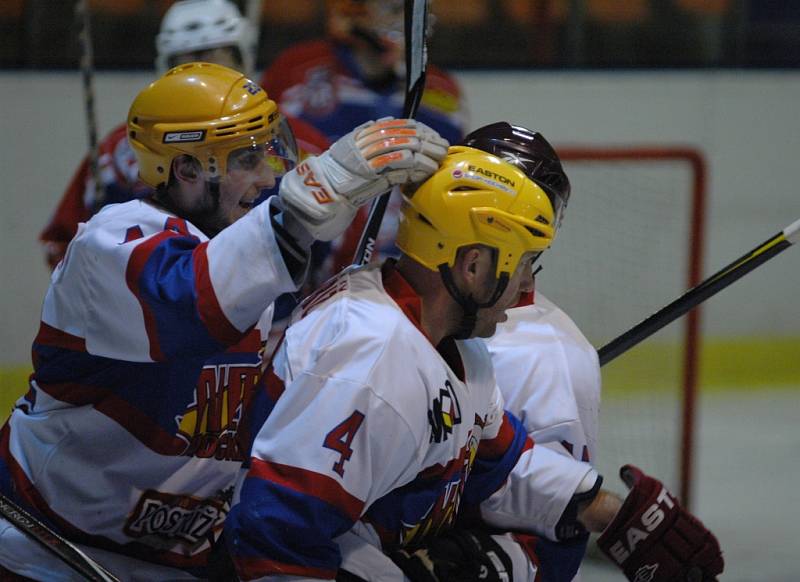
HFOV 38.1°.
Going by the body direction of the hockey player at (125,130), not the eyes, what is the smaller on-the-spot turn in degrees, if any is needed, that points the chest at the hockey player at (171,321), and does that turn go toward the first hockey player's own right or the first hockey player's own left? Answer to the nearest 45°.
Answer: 0° — they already face them

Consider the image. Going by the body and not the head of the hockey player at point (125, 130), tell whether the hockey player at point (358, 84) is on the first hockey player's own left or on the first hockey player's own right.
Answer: on the first hockey player's own left

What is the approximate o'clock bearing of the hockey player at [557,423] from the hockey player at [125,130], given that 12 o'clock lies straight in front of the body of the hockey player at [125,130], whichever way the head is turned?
the hockey player at [557,423] is roughly at 11 o'clock from the hockey player at [125,130].

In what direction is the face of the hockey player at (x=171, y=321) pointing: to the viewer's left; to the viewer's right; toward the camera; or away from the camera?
to the viewer's right

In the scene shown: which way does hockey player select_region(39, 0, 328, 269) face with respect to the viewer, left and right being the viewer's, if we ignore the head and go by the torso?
facing the viewer

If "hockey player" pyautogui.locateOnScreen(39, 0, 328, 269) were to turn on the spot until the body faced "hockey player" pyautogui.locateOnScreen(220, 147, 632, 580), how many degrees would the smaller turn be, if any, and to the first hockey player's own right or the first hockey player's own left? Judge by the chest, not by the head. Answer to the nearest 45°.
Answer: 0° — they already face them
